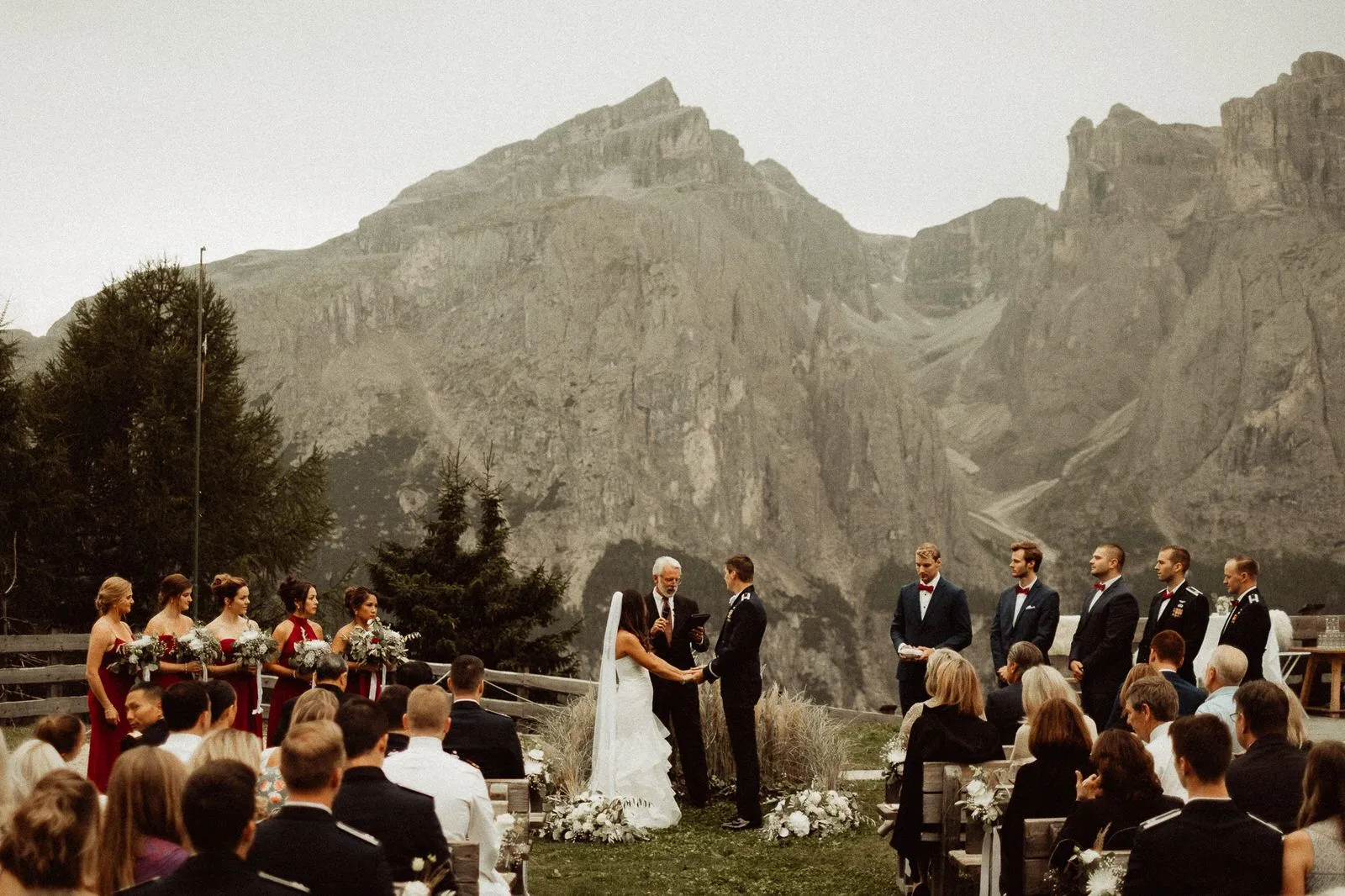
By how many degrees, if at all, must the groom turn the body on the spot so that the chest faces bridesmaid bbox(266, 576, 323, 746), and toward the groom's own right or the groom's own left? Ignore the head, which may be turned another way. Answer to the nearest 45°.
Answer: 0° — they already face them

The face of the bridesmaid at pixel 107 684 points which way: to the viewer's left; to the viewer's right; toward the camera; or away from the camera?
to the viewer's right

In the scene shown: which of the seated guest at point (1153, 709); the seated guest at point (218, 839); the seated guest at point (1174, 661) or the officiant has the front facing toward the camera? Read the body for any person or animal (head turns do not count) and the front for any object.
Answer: the officiant

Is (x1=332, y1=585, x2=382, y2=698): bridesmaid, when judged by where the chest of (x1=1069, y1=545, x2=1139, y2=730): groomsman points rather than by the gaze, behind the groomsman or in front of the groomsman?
in front

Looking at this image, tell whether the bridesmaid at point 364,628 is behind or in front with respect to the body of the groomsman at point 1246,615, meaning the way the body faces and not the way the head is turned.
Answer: in front

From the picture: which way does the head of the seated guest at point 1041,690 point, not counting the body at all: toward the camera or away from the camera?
away from the camera

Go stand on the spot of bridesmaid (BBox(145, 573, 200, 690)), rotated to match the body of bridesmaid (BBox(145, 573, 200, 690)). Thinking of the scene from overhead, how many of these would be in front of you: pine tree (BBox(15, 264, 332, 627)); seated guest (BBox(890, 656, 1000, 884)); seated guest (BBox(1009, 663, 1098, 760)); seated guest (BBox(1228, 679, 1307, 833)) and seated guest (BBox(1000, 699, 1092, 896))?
4

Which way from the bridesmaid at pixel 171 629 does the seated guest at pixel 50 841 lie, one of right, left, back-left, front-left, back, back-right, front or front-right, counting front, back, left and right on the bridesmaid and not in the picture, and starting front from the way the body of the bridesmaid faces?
front-right

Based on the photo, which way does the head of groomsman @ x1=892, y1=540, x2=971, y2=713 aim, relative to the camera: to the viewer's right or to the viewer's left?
to the viewer's left

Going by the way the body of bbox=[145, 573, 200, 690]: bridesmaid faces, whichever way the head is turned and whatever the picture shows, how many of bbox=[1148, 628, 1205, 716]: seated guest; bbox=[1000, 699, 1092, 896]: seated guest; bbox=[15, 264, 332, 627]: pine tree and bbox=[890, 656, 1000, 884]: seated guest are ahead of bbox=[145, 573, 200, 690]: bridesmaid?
3

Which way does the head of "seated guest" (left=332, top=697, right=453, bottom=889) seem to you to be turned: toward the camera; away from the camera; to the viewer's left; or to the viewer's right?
away from the camera

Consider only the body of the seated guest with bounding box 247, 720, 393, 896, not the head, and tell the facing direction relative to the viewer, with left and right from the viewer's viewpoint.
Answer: facing away from the viewer and to the right of the viewer

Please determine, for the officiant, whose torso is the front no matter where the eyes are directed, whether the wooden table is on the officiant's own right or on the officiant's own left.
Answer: on the officiant's own left

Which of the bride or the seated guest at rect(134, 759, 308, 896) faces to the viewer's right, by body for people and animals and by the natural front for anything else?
the bride

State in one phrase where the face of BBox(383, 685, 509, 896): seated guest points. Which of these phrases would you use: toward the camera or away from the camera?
away from the camera

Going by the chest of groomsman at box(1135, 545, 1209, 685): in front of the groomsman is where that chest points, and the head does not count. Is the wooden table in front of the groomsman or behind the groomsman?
behind

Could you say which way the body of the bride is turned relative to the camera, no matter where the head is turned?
to the viewer's right
